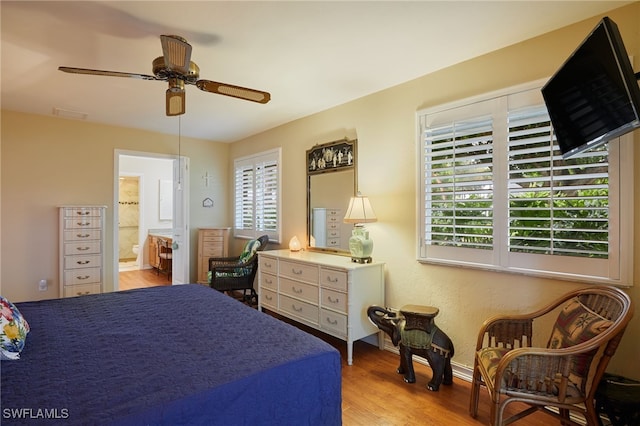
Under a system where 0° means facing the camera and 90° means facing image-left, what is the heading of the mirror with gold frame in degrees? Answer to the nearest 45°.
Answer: approximately 45°

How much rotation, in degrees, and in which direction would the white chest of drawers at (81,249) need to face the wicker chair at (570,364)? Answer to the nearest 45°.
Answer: approximately 45° to its left

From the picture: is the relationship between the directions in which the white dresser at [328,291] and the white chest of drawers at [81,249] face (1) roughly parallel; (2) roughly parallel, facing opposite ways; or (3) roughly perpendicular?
roughly perpendicular

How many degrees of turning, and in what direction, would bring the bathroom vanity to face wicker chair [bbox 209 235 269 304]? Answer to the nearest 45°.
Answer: approximately 45° to its left

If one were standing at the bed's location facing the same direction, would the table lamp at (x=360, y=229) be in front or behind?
in front

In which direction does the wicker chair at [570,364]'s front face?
to the viewer's left
